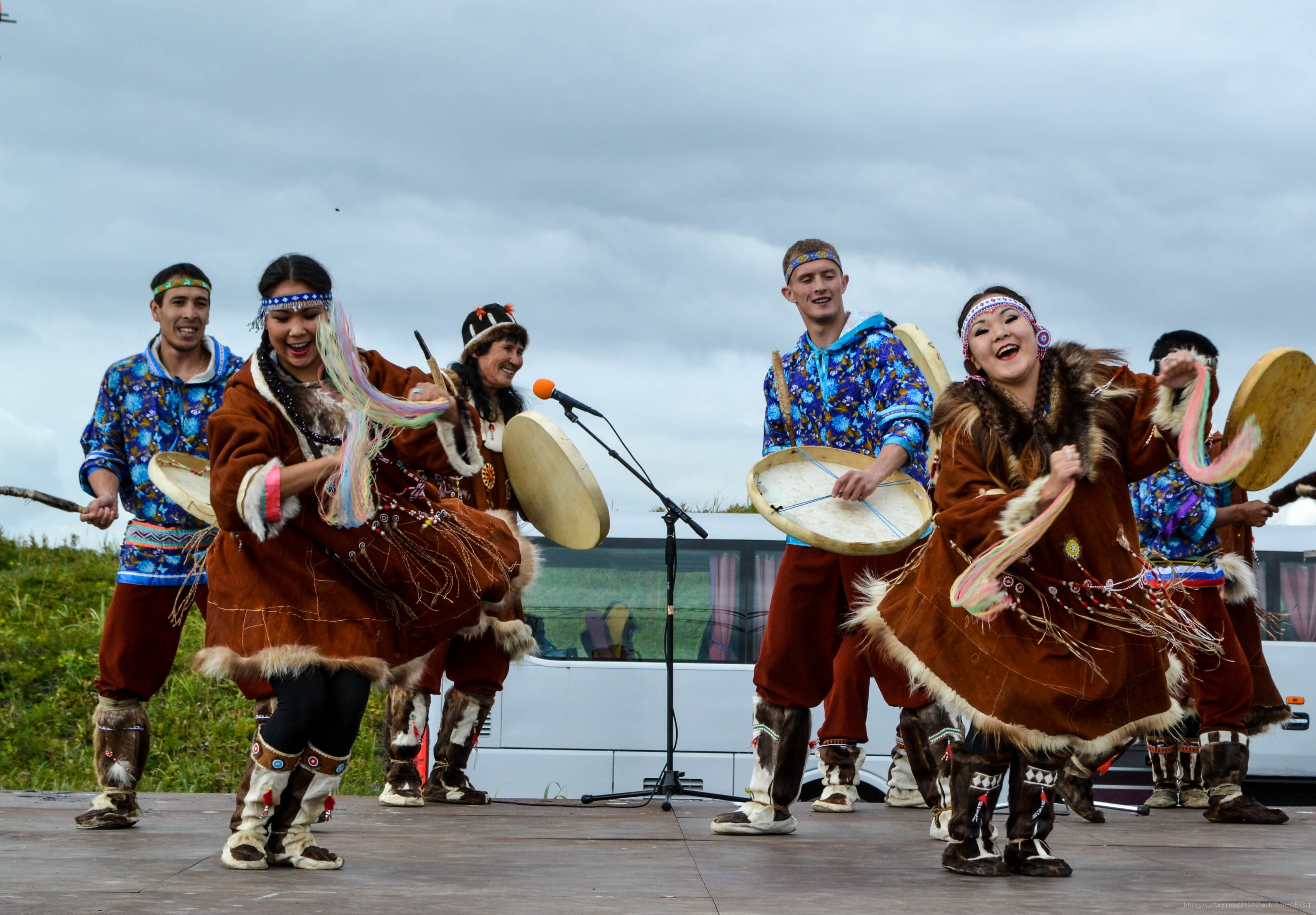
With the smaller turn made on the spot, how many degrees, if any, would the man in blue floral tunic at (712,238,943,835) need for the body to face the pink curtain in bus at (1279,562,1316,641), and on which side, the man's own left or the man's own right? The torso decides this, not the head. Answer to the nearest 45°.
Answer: approximately 180°

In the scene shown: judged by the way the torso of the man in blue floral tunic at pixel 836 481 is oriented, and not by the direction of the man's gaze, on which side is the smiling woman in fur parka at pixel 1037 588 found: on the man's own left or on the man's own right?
on the man's own left

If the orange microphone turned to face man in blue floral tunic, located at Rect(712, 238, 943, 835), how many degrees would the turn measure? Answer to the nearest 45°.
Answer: approximately 135° to its left

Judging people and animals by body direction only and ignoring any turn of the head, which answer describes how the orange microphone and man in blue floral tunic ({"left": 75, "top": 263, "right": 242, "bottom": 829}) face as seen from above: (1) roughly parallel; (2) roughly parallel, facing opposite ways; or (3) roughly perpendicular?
roughly perpendicular

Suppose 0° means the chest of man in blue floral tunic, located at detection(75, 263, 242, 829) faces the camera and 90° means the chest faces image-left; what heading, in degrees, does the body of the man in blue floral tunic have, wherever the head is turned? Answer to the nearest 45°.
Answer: approximately 0°

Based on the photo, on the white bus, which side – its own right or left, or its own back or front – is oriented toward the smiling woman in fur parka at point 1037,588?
right

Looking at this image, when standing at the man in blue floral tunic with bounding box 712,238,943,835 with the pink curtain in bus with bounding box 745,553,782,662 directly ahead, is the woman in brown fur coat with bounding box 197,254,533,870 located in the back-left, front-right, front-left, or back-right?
back-left

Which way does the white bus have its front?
to the viewer's right

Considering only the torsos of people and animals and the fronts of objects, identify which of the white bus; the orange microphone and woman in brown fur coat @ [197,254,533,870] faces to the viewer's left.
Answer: the orange microphone

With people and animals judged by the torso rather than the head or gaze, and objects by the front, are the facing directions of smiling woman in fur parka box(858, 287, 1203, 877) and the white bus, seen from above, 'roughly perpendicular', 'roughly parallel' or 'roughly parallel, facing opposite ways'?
roughly perpendicular

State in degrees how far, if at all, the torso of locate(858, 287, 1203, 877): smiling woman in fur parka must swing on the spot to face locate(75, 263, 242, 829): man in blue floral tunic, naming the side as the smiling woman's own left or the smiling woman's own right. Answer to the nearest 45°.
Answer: approximately 90° to the smiling woman's own right

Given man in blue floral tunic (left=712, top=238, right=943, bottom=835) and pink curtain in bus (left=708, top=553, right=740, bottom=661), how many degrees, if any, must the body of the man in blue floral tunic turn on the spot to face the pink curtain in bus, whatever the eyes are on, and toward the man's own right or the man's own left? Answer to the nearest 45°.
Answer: approximately 135° to the man's own right

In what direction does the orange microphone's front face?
to the viewer's left
